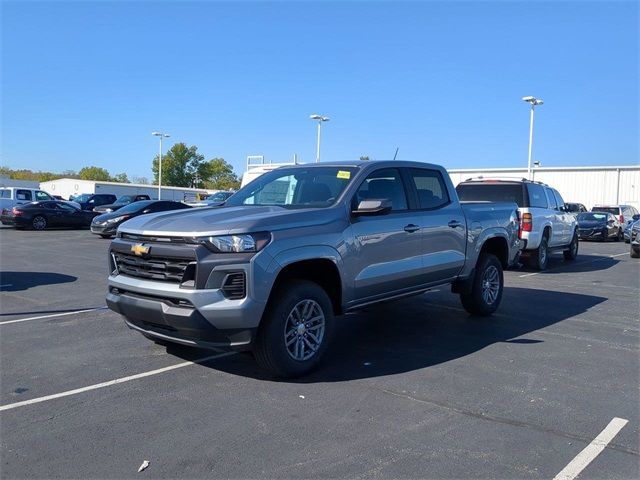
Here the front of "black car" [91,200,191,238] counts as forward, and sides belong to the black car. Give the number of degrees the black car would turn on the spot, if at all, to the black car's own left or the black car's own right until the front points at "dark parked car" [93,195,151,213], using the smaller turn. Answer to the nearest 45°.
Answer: approximately 135° to the black car's own right

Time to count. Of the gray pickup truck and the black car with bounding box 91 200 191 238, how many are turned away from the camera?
0

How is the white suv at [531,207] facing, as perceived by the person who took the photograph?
facing away from the viewer and to the right of the viewer

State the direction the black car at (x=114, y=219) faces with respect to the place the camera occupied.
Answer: facing the viewer and to the left of the viewer

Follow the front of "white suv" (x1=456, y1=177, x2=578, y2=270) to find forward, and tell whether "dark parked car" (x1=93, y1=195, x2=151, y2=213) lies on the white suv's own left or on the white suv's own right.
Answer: on the white suv's own left

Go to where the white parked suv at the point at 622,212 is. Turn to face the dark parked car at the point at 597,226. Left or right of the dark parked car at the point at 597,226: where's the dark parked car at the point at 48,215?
right

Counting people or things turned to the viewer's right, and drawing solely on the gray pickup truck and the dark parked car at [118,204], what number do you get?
0

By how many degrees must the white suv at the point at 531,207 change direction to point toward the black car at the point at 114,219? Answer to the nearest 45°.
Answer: approximately 135° to its left

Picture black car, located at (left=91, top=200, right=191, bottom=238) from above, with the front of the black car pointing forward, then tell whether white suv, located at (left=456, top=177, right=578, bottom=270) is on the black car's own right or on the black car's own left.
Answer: on the black car's own left

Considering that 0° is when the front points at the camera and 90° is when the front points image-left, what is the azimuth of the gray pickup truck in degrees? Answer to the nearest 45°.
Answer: approximately 45°

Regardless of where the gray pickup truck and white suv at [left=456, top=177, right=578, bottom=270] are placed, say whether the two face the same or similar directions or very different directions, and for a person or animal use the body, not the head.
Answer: very different directions

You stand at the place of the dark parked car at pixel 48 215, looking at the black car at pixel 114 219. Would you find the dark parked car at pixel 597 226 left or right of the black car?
left
